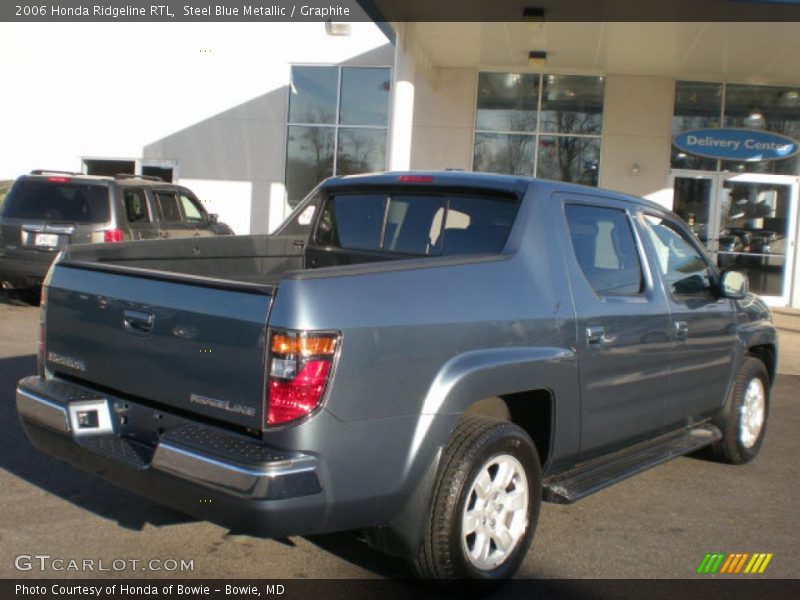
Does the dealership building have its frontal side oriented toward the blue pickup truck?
yes

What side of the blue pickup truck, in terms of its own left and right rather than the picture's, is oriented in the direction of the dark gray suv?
left

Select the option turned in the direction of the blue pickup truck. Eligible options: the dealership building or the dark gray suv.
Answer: the dealership building

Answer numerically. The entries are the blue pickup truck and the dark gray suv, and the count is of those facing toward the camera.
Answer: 0

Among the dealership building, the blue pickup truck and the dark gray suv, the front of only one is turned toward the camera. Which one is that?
the dealership building

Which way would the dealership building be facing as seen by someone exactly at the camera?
facing the viewer

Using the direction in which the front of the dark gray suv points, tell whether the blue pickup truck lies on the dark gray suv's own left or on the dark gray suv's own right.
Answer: on the dark gray suv's own right

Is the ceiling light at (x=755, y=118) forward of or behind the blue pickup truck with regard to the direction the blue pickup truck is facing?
forward

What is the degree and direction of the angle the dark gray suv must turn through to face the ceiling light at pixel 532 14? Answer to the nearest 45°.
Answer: approximately 45° to its right

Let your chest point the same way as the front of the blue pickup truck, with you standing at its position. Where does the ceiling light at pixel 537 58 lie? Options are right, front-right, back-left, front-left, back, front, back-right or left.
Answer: front-left

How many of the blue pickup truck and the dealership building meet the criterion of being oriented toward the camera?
1

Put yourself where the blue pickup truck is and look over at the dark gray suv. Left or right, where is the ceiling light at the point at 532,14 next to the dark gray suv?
right

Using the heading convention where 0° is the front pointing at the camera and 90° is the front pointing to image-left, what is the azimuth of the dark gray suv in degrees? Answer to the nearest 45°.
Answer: approximately 225°

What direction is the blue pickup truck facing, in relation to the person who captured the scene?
facing away from the viewer and to the right of the viewer

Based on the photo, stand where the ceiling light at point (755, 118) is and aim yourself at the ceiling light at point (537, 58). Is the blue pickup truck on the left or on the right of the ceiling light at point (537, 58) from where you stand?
left
